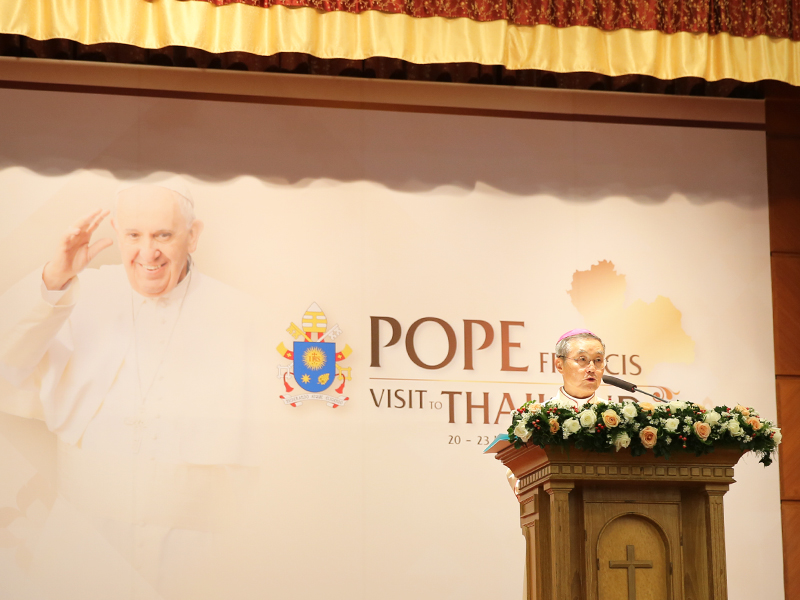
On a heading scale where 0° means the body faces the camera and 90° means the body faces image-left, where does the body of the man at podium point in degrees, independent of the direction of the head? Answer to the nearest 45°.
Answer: approximately 315°

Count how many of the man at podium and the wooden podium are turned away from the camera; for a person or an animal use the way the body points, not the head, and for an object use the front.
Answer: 0

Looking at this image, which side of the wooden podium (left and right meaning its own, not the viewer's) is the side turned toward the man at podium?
back

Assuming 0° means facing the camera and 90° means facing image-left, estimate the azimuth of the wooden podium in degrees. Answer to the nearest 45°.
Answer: approximately 0°

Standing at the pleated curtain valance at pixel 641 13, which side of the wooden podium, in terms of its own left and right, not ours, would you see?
back

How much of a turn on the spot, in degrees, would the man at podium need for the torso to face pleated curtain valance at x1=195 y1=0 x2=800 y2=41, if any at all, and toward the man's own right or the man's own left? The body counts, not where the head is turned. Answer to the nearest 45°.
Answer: approximately 135° to the man's own left
